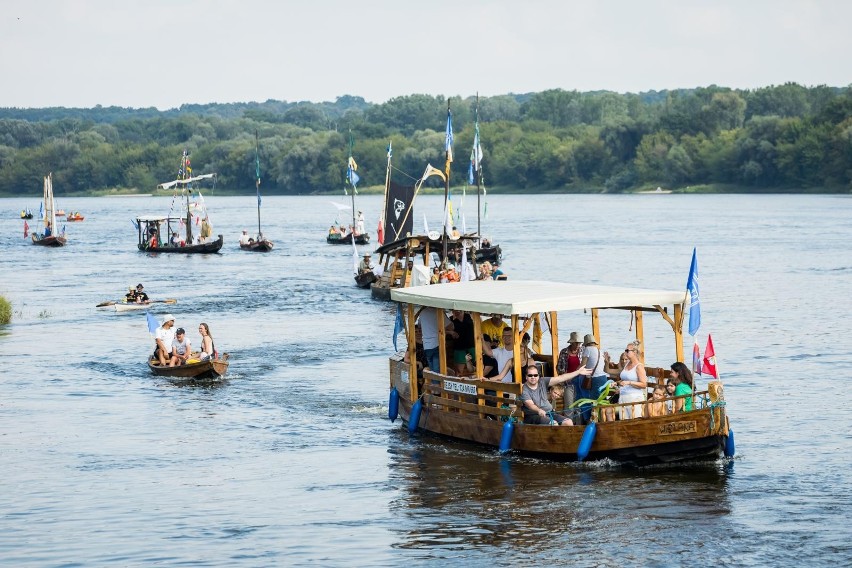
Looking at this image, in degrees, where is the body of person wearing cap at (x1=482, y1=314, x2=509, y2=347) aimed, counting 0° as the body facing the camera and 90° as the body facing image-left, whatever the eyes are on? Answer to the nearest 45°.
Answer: approximately 0°

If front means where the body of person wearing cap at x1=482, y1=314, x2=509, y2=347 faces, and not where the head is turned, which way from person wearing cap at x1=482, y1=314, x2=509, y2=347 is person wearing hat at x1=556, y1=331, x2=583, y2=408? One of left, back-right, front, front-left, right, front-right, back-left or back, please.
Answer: front-left

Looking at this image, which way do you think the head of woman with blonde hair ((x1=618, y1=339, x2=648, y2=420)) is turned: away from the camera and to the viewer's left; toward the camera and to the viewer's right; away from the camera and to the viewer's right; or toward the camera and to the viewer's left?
toward the camera and to the viewer's left

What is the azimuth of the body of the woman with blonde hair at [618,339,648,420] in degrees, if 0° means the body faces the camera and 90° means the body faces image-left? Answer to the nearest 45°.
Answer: approximately 45°

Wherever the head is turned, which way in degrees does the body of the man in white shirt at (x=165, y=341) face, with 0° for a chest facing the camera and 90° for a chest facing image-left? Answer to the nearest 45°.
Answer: approximately 315°

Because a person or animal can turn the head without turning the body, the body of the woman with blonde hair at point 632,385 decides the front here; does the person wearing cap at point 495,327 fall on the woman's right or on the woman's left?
on the woman's right

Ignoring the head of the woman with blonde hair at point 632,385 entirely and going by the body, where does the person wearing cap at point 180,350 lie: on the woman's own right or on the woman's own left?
on the woman's own right

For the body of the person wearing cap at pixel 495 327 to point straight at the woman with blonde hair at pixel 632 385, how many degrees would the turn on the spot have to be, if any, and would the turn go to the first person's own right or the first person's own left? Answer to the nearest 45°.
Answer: approximately 45° to the first person's own left
